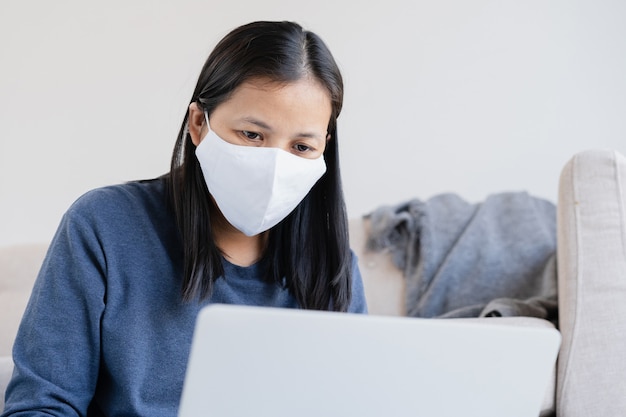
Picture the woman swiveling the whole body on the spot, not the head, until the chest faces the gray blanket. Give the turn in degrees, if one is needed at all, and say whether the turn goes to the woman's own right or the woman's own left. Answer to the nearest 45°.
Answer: approximately 90° to the woman's own left

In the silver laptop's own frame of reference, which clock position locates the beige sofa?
The beige sofa is roughly at 1 o'clock from the silver laptop.

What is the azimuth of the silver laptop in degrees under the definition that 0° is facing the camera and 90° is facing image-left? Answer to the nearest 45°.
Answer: approximately 180°

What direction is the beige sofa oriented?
toward the camera
